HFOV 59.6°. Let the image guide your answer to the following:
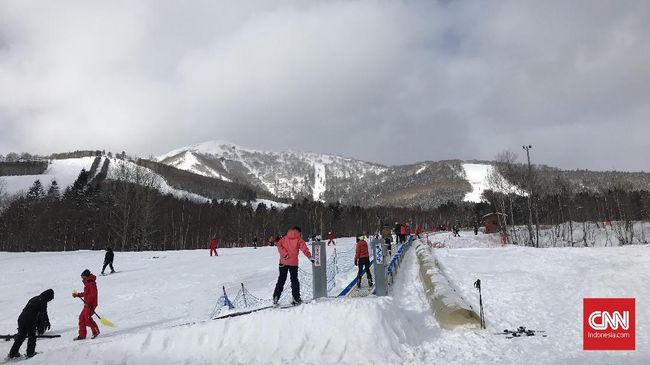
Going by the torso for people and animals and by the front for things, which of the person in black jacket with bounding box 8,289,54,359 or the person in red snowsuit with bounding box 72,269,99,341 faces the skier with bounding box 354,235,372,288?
the person in black jacket

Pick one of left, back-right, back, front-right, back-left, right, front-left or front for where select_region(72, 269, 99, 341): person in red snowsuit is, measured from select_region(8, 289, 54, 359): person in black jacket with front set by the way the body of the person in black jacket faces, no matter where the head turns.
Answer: front-left

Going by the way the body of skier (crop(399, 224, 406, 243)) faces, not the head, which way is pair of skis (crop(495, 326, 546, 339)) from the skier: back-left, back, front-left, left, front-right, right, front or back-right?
back

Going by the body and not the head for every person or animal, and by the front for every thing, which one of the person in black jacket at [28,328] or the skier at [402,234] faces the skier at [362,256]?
the person in black jacket

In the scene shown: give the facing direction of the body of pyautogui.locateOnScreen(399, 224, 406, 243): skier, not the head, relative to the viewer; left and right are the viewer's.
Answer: facing away from the viewer

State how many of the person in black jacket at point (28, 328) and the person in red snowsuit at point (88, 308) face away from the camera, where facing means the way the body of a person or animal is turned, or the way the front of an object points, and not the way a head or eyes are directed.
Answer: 0

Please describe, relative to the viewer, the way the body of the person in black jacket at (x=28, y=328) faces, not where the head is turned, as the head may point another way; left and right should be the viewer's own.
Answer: facing to the right of the viewer

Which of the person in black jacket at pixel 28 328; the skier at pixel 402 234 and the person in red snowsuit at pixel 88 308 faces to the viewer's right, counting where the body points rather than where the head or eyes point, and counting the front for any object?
the person in black jacket

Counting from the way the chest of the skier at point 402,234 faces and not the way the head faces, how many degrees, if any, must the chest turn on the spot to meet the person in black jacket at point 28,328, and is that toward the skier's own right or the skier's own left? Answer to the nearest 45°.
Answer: approximately 180°

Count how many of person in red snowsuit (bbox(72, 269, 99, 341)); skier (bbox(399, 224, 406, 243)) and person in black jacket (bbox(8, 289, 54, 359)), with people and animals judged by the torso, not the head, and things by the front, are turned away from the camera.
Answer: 1

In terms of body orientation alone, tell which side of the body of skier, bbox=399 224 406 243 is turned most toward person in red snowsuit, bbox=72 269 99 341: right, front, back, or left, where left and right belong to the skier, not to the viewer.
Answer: back
